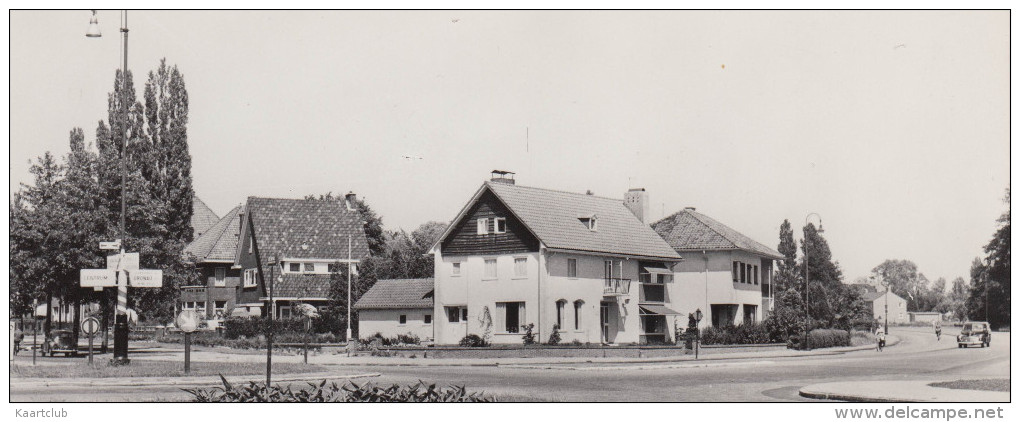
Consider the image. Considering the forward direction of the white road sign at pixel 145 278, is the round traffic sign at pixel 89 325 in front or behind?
behind

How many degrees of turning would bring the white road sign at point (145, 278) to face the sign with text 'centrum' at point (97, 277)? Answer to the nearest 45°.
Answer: approximately 90° to its right

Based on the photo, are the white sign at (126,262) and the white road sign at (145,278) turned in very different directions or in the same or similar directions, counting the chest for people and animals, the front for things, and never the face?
same or similar directions

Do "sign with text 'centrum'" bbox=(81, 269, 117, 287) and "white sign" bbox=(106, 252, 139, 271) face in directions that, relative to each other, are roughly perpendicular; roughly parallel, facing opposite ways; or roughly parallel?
roughly parallel

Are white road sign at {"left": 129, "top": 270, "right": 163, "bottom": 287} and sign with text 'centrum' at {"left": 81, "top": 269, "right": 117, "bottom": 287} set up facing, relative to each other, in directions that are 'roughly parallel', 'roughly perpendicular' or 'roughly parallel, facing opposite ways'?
roughly parallel

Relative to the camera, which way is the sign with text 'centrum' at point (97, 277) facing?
toward the camera

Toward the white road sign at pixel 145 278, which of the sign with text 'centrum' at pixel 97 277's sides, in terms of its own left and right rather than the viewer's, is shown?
left

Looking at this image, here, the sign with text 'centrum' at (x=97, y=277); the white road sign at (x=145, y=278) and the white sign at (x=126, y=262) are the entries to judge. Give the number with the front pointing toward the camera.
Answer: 3

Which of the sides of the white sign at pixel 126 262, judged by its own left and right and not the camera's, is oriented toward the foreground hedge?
front

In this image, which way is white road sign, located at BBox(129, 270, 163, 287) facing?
toward the camera

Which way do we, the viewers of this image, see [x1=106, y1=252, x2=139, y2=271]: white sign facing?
facing the viewer

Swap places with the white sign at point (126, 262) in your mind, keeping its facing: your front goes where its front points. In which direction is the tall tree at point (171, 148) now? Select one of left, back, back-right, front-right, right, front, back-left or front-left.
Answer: back
